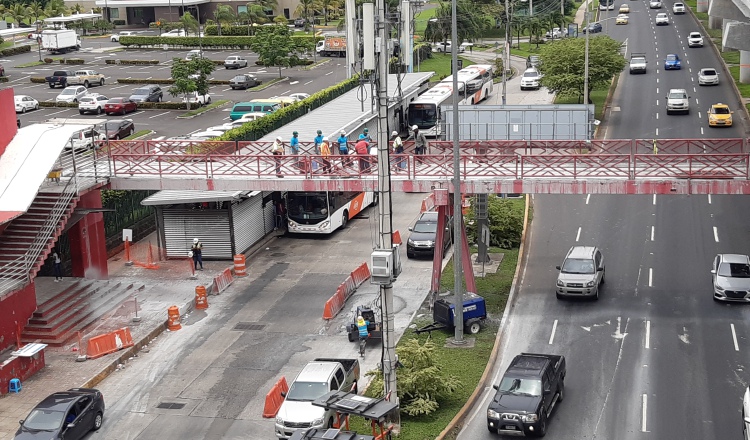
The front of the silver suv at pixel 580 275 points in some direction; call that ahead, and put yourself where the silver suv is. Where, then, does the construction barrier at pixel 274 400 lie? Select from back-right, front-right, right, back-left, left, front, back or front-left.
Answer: front-right

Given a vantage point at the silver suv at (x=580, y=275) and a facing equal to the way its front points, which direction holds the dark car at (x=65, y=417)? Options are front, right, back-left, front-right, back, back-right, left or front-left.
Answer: front-right

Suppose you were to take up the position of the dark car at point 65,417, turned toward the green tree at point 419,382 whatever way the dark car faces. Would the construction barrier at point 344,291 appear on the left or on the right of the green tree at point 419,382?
left

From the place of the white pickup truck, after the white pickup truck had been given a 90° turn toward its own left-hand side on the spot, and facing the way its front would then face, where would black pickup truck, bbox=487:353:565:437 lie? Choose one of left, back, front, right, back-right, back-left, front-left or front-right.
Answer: front-left

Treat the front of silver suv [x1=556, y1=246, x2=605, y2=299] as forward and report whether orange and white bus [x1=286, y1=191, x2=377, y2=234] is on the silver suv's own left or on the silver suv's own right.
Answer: on the silver suv's own right

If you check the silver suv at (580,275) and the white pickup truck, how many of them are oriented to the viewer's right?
0

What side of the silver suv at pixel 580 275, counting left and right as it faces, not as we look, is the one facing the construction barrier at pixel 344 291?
right

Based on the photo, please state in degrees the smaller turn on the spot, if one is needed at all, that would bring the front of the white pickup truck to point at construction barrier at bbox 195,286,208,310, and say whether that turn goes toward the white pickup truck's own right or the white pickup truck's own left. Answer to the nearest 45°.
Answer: approximately 135° to the white pickup truck's own right

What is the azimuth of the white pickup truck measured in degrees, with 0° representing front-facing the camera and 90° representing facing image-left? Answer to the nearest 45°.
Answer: approximately 45°
